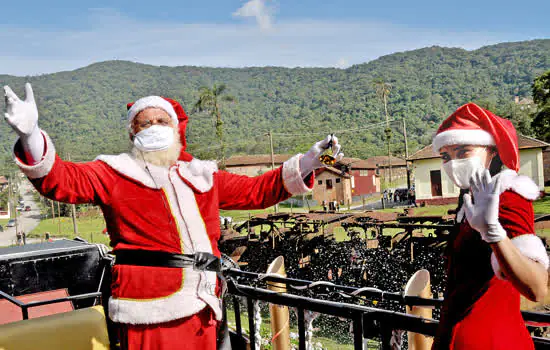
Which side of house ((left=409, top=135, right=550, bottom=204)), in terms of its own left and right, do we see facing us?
front

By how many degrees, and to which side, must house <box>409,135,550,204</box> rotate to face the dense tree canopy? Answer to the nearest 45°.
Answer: approximately 180°

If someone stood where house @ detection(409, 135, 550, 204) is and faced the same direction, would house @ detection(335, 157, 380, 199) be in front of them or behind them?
behind

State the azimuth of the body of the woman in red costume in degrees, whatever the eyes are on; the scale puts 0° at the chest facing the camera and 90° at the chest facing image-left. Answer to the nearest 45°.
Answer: approximately 45°

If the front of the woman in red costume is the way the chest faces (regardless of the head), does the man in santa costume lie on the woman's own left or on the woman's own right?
on the woman's own right

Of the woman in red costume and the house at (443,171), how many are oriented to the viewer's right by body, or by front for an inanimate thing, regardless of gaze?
0

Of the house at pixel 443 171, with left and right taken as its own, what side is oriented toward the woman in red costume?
front
